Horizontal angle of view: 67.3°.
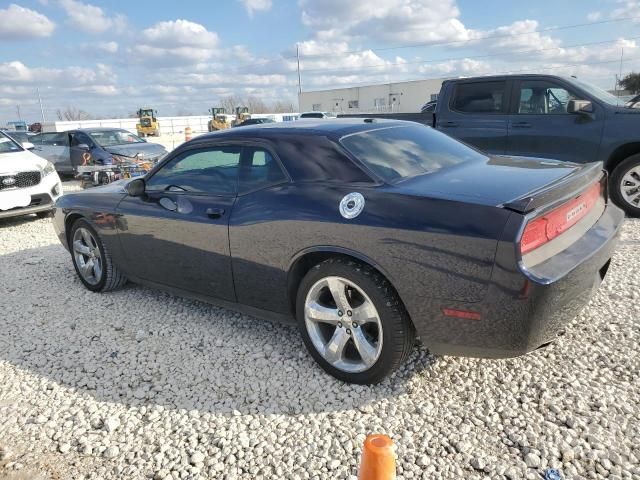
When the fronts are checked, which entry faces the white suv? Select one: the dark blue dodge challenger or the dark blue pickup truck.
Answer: the dark blue dodge challenger

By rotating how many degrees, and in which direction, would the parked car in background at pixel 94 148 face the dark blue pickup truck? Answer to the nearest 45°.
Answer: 0° — it already faces it

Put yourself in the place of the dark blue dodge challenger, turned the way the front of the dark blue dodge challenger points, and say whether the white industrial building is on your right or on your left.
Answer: on your right

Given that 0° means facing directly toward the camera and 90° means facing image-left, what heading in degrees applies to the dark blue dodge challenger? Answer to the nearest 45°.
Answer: approximately 135°

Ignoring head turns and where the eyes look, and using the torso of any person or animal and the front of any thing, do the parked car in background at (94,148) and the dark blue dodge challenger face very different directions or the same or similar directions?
very different directions

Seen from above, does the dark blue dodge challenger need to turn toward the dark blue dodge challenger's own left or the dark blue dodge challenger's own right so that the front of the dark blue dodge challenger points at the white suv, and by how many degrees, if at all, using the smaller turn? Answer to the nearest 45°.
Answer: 0° — it already faces it

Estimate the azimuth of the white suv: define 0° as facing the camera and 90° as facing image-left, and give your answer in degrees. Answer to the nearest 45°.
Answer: approximately 315°

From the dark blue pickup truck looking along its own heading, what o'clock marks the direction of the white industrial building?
The white industrial building is roughly at 7 o'clock from the dark blue pickup truck.

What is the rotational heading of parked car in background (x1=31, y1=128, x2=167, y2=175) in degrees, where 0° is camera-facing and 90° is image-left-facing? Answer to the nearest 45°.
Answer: approximately 315°
